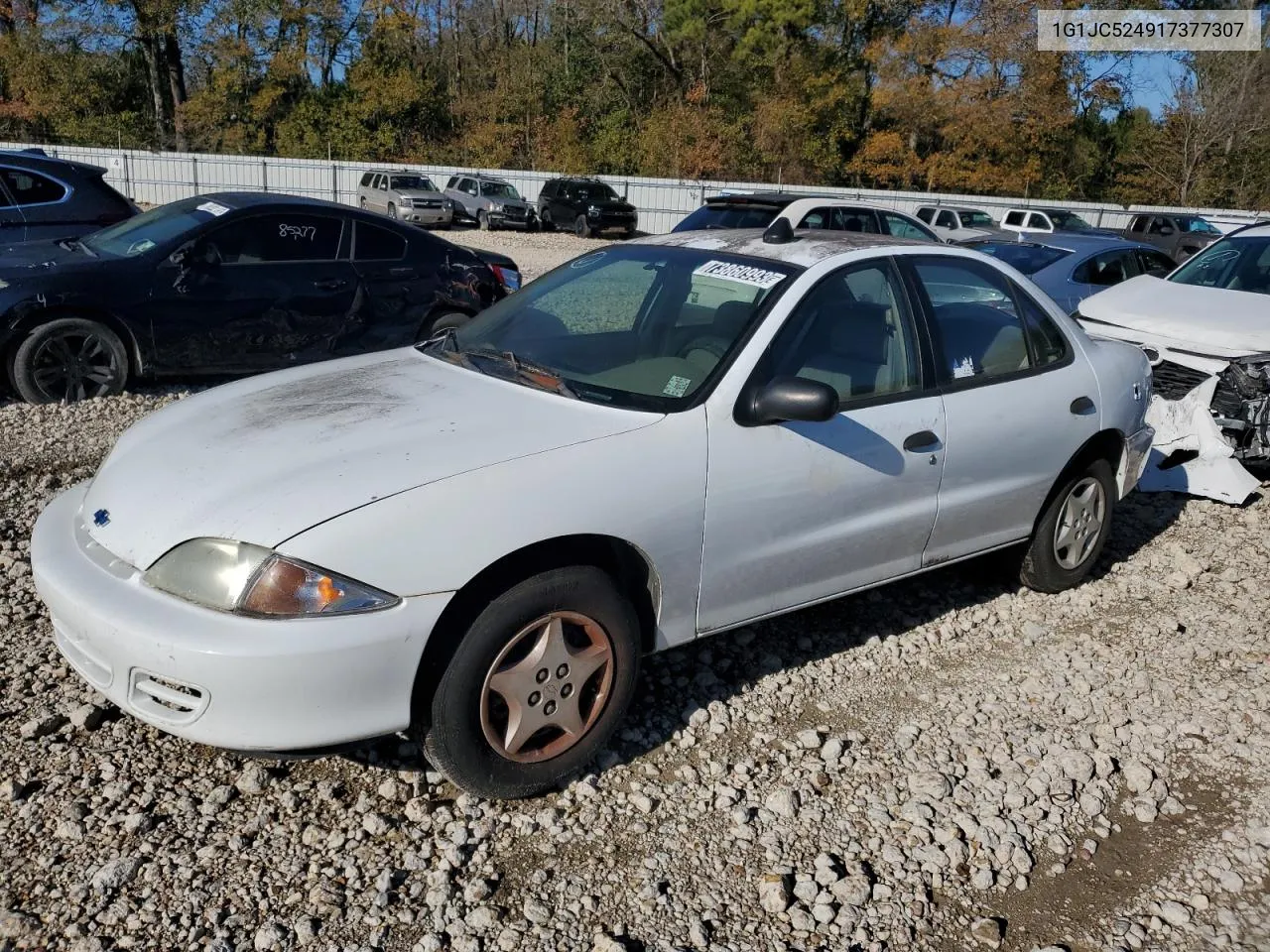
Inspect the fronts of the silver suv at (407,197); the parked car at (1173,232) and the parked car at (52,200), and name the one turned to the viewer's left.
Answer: the parked car at (52,200)

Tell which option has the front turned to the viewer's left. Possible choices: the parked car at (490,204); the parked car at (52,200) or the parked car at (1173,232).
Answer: the parked car at (52,200)

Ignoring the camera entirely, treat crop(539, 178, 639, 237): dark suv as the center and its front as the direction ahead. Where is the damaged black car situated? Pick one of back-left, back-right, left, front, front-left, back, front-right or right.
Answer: front-right

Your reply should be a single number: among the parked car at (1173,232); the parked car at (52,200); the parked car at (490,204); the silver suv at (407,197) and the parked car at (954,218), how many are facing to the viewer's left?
1

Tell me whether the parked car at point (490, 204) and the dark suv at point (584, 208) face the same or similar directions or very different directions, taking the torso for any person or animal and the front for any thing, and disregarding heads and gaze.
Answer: same or similar directions

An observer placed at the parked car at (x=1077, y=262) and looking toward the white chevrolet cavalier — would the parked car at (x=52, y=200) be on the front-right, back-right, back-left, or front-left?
front-right

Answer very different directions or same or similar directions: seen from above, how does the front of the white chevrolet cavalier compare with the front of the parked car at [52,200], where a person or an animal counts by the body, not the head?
same or similar directions

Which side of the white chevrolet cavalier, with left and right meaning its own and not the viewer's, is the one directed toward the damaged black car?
right

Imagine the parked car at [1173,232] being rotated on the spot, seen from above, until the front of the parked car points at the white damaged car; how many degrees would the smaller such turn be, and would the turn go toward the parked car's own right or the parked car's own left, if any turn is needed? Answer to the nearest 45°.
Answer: approximately 45° to the parked car's own right

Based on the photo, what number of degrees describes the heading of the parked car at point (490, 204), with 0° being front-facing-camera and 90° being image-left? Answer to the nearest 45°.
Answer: approximately 315°

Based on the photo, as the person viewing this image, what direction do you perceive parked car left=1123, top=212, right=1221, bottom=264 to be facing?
facing the viewer and to the right of the viewer

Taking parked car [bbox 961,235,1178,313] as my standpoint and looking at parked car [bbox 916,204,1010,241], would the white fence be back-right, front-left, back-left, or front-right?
front-left

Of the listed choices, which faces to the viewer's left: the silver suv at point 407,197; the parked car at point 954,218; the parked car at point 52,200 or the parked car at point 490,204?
the parked car at point 52,200

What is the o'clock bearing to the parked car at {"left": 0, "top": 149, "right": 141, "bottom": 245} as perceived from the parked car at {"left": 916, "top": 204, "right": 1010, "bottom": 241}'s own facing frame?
the parked car at {"left": 0, "top": 149, "right": 141, "bottom": 245} is roughly at 2 o'clock from the parked car at {"left": 916, "top": 204, "right": 1010, "bottom": 241}.

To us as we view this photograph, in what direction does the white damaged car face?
facing the viewer and to the left of the viewer

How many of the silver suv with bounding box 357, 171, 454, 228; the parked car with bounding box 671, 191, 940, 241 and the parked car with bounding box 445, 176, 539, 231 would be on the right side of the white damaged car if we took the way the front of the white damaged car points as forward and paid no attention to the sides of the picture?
3

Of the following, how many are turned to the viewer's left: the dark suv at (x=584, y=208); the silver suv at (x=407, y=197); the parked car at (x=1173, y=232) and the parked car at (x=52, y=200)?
1

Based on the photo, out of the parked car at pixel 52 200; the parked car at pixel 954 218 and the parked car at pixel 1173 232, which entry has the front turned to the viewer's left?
the parked car at pixel 52 200

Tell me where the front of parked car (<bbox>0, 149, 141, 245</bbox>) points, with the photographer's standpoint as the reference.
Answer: facing to the left of the viewer

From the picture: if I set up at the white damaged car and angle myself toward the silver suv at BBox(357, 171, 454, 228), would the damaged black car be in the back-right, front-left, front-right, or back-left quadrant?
front-left
